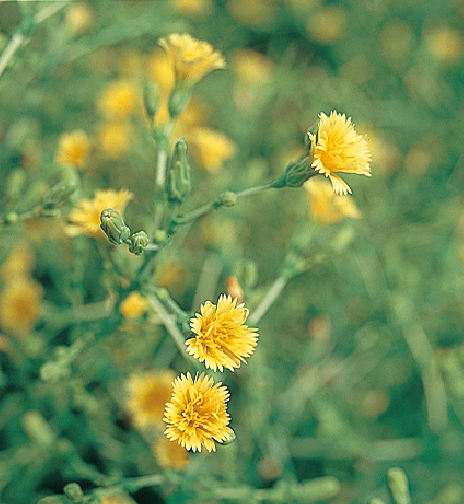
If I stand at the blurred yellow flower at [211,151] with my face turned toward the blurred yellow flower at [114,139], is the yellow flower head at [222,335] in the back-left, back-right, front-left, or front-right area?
back-left

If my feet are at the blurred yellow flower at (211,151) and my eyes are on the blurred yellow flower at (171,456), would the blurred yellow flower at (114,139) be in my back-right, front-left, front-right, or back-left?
back-right

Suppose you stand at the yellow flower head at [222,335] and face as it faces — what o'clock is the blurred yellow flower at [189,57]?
The blurred yellow flower is roughly at 6 o'clock from the yellow flower head.

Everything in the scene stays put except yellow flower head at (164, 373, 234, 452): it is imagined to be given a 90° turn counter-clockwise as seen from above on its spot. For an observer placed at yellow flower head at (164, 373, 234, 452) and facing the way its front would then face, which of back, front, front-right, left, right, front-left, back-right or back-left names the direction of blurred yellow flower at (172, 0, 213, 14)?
left

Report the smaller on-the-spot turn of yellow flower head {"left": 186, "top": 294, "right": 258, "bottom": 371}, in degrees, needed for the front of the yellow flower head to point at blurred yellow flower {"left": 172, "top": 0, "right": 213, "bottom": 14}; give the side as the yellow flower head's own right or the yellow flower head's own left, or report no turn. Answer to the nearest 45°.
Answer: approximately 180°

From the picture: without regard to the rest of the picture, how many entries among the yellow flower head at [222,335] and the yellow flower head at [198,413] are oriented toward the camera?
2

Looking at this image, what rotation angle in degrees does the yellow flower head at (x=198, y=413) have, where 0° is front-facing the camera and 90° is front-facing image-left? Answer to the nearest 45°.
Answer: approximately 0°

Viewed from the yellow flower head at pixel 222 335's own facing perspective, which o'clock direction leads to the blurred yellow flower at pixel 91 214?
The blurred yellow flower is roughly at 5 o'clock from the yellow flower head.

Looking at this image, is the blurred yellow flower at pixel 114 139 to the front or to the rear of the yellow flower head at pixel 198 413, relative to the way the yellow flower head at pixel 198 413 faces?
to the rear

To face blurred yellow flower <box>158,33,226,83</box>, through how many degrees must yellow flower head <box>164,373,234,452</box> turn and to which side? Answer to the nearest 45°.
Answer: approximately 180°

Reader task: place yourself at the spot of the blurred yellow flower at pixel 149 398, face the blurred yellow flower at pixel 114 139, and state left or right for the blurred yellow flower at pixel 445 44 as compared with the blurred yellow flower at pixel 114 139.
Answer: right
